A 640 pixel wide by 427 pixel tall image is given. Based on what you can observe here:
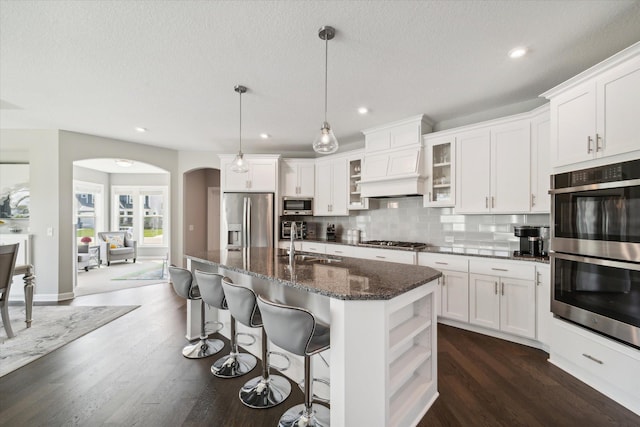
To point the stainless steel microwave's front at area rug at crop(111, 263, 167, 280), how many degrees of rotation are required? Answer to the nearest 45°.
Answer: approximately 90° to its right

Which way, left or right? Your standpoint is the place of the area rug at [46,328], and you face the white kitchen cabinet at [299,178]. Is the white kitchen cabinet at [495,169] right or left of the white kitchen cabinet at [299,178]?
right

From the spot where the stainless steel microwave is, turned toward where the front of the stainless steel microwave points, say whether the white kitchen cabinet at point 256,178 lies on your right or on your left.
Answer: on your right

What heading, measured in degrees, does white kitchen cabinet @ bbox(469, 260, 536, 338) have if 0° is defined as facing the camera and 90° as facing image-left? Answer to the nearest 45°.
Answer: approximately 45°

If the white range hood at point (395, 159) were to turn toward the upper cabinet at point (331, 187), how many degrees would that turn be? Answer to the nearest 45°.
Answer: approximately 90° to its right

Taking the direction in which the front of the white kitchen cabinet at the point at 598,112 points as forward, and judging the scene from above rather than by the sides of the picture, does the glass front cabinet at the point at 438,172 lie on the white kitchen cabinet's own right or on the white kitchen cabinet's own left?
on the white kitchen cabinet's own right
